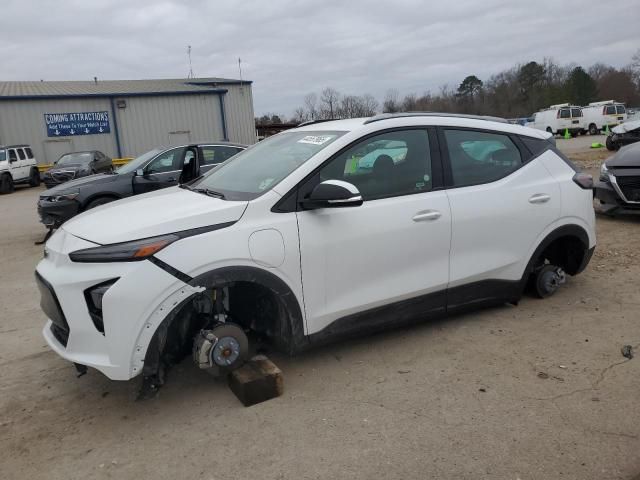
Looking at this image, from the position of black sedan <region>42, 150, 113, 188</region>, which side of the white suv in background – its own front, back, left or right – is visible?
left

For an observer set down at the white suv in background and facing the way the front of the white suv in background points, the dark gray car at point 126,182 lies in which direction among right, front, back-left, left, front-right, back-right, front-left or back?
front-left

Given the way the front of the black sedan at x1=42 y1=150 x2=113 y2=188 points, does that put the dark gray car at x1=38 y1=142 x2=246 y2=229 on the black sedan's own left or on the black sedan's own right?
on the black sedan's own left

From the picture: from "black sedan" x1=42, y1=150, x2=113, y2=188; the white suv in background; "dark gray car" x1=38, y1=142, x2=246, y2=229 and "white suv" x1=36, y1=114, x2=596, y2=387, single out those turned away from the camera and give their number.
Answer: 0

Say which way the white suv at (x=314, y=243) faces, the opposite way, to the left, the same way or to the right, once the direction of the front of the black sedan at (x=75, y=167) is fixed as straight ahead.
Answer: the same way

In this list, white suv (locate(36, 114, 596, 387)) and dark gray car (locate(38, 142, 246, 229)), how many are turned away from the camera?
0

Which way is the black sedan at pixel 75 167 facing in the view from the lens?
facing the viewer and to the left of the viewer

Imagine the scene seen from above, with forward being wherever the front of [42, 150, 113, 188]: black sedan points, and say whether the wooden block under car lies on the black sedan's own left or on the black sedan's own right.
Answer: on the black sedan's own left

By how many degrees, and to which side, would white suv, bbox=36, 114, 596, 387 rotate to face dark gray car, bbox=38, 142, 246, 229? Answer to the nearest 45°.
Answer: approximately 90° to its right

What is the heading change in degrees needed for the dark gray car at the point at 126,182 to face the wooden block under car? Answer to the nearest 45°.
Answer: approximately 45° to its left

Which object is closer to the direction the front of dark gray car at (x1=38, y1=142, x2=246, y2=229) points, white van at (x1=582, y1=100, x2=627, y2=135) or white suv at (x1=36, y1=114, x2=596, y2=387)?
the white suv

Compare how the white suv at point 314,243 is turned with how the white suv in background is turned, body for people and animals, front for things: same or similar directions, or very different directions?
same or similar directions

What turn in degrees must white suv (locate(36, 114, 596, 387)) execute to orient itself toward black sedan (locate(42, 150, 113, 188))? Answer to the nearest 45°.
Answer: approximately 90° to its right

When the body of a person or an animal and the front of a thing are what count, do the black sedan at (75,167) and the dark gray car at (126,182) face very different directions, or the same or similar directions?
same or similar directions

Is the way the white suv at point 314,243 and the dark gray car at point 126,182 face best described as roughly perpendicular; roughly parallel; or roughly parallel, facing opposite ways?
roughly parallel

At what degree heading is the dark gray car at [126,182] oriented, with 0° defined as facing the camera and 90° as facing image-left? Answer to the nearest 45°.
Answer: approximately 45°

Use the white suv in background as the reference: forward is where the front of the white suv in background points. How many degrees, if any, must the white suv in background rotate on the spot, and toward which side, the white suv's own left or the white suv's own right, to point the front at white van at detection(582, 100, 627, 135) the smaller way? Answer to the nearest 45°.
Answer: approximately 135° to the white suv's own left

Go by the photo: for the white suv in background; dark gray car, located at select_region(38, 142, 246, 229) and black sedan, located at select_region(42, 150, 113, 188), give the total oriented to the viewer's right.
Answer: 0

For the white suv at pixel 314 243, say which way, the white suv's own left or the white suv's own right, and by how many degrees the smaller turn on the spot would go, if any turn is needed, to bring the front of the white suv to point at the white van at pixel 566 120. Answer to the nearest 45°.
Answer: approximately 180°

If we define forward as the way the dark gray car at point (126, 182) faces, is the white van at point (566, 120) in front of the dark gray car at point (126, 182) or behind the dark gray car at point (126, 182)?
behind
